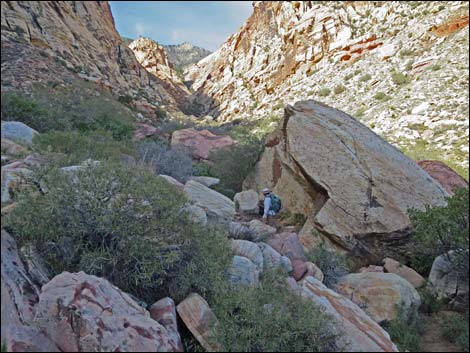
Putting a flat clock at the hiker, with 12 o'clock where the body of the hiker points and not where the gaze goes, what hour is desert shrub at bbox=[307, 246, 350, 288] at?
The desert shrub is roughly at 8 o'clock from the hiker.

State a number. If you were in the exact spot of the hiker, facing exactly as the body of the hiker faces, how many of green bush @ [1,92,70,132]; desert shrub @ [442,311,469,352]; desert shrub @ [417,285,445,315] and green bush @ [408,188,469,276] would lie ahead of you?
1

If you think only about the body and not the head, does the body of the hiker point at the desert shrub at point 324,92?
no

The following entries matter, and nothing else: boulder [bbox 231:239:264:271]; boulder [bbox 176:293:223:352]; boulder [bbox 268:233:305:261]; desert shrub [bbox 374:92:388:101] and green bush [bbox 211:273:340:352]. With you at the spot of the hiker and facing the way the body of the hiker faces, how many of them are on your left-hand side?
4

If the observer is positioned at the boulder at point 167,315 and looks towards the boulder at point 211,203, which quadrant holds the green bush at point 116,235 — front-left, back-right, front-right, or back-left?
front-left

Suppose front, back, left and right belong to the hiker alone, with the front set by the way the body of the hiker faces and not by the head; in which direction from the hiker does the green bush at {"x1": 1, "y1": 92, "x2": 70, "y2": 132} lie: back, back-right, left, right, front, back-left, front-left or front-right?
front

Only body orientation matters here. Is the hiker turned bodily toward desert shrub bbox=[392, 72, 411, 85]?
no

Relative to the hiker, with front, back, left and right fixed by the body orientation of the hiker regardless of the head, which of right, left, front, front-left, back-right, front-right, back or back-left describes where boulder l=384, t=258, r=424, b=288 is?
back-left

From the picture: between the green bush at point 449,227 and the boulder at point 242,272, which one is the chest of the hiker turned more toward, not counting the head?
the boulder

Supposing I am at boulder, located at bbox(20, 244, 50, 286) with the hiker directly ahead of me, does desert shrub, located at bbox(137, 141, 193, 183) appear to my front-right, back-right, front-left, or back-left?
front-left

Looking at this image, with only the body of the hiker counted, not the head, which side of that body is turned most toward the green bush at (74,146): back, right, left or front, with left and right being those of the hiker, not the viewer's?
front

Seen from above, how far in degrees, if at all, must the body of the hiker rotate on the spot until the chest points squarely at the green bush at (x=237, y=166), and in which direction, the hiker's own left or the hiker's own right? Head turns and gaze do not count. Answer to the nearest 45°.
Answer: approximately 45° to the hiker's own right

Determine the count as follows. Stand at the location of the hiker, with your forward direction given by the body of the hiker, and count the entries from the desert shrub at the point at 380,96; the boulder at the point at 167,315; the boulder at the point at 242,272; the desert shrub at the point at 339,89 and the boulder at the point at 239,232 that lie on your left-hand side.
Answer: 3

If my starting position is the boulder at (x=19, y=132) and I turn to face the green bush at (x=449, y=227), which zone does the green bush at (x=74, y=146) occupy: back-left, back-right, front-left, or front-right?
front-left

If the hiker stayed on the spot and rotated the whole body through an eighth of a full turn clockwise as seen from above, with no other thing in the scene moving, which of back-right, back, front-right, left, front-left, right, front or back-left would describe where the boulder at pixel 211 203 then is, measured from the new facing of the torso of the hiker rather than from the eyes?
left

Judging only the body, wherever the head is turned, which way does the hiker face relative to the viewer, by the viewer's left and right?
facing to the left of the viewer

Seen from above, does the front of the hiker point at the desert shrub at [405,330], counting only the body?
no
